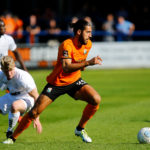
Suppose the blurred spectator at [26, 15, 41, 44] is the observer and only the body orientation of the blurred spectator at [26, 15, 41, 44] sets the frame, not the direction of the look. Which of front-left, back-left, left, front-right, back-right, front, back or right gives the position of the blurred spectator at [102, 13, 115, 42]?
left

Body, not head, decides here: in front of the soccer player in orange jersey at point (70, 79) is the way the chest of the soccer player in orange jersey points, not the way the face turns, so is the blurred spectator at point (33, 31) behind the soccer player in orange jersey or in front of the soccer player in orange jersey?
behind

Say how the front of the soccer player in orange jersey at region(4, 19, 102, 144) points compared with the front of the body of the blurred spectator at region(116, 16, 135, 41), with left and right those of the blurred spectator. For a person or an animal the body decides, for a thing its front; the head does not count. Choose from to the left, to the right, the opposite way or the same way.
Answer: to the left

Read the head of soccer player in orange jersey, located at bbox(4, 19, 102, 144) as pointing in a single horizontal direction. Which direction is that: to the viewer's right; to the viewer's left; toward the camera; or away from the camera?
to the viewer's right

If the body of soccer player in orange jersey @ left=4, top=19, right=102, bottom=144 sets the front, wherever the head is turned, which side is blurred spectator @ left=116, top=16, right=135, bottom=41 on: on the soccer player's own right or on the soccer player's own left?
on the soccer player's own left

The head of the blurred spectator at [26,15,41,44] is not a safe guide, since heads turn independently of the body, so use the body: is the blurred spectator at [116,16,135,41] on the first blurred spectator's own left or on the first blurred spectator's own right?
on the first blurred spectator's own left

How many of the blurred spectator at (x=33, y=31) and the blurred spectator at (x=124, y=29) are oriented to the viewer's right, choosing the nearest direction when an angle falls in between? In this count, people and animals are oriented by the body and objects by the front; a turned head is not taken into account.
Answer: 0

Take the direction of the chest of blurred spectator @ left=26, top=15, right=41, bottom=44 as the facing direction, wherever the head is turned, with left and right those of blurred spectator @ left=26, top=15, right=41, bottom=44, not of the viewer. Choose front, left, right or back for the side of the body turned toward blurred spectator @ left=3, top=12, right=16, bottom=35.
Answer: right

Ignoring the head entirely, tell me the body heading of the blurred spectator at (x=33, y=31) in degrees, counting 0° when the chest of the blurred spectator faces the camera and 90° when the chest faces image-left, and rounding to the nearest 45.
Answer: approximately 0°

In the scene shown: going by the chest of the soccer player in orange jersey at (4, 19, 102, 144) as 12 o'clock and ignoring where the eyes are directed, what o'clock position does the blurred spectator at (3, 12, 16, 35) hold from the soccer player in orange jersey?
The blurred spectator is roughly at 7 o'clock from the soccer player in orange jersey.

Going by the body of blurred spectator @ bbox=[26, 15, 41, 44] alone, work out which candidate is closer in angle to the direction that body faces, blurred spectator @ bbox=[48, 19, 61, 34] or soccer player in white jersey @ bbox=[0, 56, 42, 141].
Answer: the soccer player in white jersey

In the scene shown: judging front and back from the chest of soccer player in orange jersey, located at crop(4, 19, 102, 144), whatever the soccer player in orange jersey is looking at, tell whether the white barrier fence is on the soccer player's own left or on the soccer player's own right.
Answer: on the soccer player's own left
